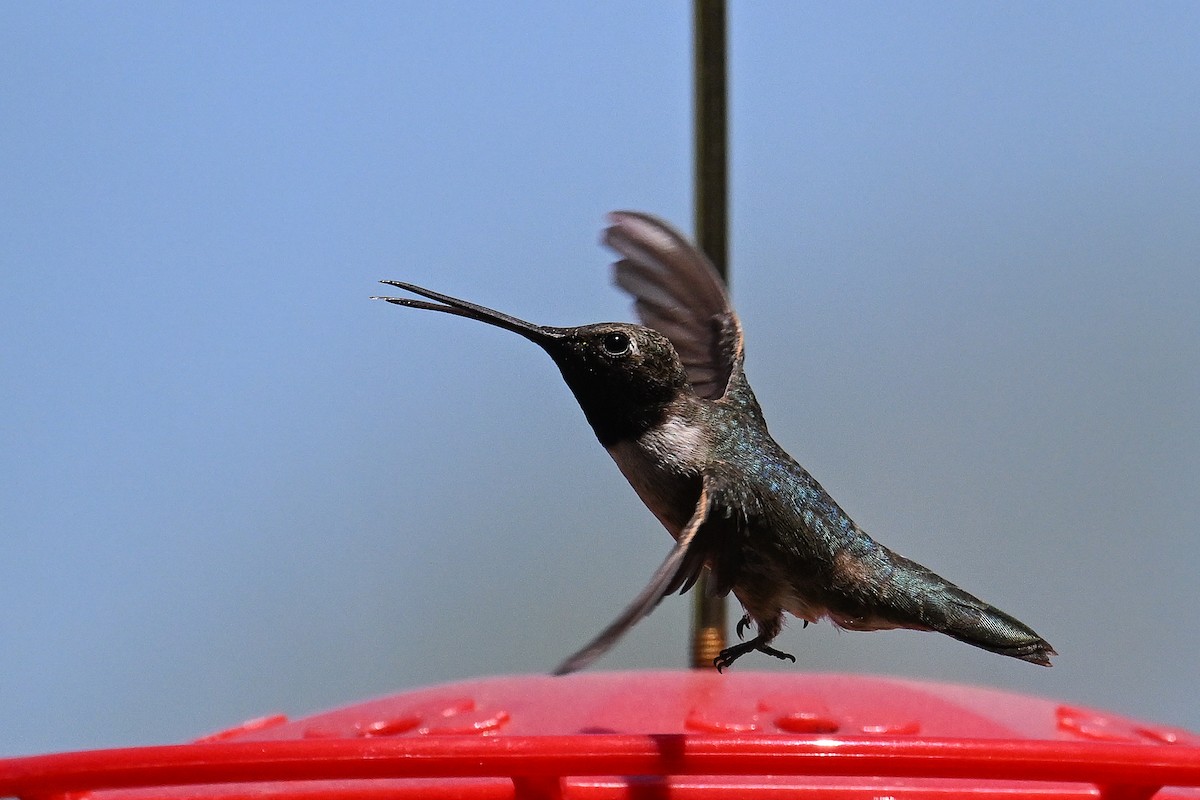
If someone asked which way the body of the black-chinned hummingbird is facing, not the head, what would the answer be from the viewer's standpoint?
to the viewer's left
